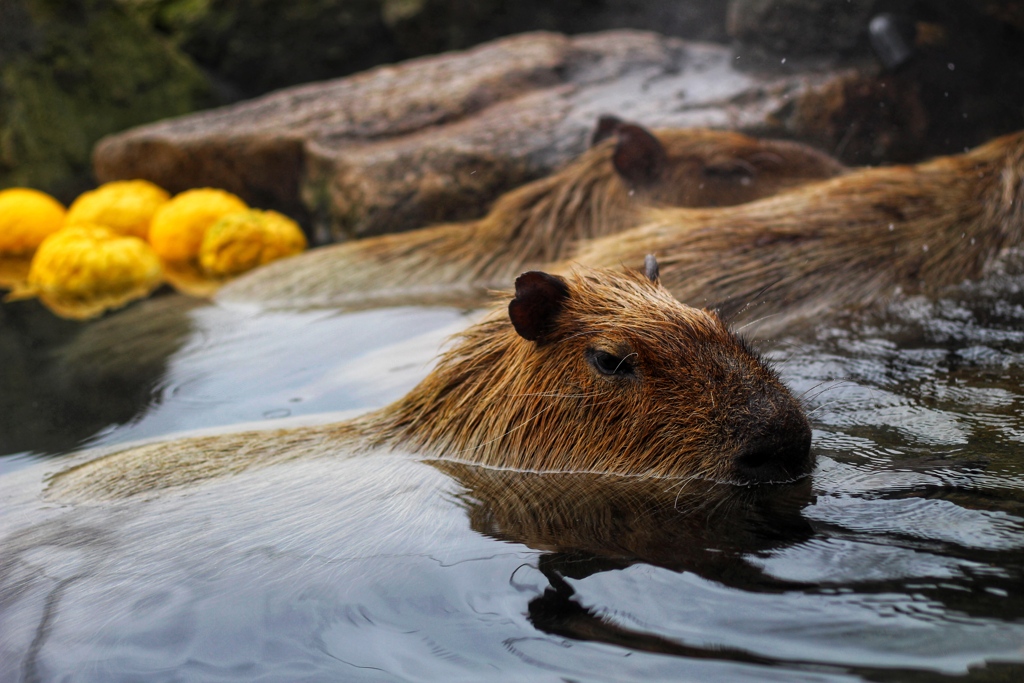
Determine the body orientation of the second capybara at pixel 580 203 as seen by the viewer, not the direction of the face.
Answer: to the viewer's right

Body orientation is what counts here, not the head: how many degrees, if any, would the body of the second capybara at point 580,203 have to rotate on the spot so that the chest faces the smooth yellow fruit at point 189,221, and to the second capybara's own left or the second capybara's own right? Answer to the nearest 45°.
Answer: approximately 135° to the second capybara's own left

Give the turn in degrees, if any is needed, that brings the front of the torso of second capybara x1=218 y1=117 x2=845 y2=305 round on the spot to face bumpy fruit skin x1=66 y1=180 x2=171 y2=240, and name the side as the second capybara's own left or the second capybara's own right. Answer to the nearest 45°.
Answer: approximately 135° to the second capybara's own left

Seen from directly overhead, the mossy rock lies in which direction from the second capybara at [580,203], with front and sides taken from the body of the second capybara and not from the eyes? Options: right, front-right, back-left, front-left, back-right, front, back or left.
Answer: back-left

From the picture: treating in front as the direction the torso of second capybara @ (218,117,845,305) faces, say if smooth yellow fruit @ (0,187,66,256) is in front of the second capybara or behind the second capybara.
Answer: behind
